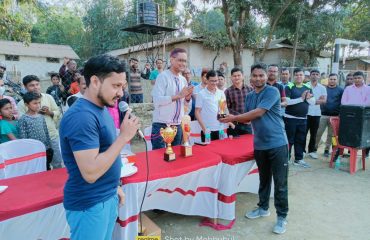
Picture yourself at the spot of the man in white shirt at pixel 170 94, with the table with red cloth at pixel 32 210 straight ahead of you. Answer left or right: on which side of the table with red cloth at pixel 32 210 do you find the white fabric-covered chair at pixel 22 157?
right

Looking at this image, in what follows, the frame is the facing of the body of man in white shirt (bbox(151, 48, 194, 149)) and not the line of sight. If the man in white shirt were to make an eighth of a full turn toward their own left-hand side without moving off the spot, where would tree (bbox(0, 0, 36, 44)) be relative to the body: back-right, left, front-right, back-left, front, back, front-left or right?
back-left

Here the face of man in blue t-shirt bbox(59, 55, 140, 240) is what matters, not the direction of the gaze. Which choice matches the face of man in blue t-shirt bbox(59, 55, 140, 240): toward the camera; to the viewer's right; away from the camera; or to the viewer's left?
to the viewer's right

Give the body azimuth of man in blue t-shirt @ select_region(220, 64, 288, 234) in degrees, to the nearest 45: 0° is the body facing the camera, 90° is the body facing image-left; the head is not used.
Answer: approximately 45°

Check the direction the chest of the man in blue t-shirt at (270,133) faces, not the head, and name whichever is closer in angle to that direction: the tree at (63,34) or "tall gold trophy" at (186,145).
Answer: the tall gold trophy

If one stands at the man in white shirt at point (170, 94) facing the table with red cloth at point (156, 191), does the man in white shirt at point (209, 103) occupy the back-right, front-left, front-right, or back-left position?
back-left

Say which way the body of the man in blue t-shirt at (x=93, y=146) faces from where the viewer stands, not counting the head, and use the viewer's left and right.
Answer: facing to the right of the viewer

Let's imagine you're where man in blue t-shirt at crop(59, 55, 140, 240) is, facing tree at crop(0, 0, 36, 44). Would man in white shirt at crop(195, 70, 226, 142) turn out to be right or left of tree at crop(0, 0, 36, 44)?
right

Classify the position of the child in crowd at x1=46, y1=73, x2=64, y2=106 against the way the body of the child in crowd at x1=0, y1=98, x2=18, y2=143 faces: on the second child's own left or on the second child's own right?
on the second child's own left

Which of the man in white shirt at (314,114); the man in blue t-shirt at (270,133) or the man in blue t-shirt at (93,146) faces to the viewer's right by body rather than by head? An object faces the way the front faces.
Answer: the man in blue t-shirt at (93,146)

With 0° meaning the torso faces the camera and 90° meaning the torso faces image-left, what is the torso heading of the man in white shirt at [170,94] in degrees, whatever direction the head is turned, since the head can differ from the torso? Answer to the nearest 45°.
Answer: approximately 315°
